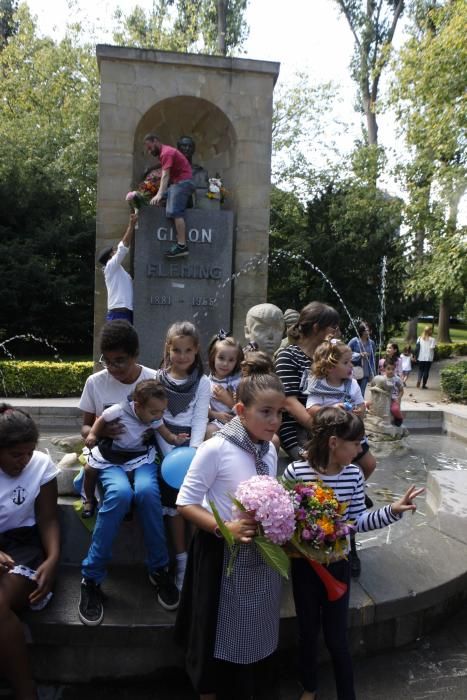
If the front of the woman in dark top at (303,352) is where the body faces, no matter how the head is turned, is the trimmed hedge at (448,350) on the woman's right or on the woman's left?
on the woman's left

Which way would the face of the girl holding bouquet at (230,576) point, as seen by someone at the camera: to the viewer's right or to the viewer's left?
to the viewer's right

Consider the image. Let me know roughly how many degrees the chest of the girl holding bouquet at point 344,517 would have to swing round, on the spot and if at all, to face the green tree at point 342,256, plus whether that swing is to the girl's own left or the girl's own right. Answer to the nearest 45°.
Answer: approximately 135° to the girl's own left

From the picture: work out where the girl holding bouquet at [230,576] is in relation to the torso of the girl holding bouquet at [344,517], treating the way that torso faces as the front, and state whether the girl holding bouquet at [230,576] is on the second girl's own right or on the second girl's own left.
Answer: on the second girl's own right

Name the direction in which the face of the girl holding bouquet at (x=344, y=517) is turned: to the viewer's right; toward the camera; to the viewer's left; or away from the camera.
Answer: to the viewer's right

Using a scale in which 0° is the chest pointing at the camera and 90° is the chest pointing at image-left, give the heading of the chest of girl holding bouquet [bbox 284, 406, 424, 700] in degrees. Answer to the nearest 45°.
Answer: approximately 315°

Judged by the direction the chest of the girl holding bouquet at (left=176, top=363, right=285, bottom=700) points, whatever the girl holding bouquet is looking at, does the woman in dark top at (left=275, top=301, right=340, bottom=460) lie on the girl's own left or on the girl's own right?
on the girl's own left

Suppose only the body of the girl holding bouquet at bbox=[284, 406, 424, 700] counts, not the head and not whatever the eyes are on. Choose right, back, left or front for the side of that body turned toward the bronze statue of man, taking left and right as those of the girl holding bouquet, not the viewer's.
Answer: back
